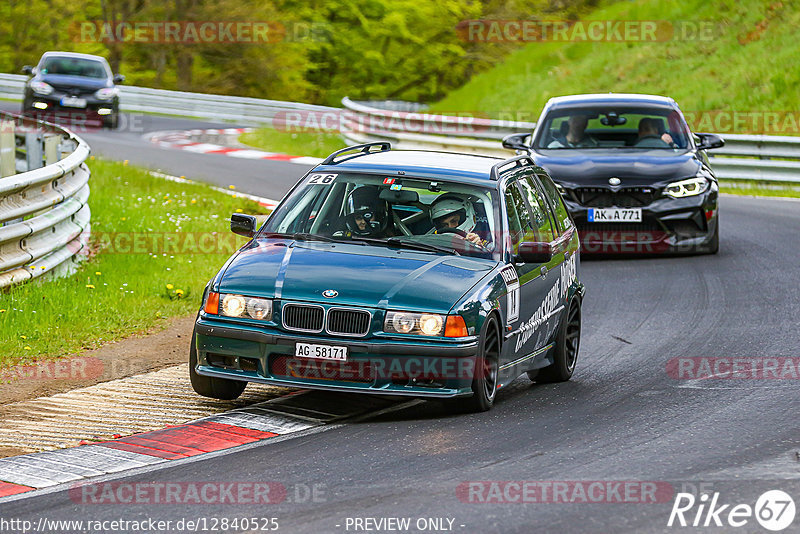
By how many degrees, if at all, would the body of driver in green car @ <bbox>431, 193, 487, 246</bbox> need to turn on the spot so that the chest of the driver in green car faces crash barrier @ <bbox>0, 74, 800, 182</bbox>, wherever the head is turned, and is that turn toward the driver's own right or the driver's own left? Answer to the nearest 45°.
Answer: approximately 135° to the driver's own right

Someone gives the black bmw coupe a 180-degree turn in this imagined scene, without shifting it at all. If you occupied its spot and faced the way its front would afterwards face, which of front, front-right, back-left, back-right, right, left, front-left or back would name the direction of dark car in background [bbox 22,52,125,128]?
front-left

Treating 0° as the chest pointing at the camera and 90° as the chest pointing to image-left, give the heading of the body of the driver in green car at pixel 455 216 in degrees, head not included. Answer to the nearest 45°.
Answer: approximately 45°

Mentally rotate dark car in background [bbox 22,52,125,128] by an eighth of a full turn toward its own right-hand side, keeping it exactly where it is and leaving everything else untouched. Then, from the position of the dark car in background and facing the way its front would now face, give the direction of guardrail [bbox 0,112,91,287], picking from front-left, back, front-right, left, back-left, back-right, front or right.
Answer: front-left

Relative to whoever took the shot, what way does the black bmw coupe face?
facing the viewer

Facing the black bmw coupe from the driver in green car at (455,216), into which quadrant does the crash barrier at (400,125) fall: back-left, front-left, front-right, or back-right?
front-left

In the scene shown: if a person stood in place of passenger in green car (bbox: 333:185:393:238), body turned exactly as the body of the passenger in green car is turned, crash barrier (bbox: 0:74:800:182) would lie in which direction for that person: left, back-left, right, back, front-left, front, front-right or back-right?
back-right

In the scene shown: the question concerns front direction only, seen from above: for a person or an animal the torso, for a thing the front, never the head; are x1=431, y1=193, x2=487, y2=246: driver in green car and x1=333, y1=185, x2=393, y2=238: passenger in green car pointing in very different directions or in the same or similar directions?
same or similar directions

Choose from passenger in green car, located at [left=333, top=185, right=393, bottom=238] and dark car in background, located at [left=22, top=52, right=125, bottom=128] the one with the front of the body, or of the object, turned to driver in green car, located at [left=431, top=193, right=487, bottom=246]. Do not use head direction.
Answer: the dark car in background

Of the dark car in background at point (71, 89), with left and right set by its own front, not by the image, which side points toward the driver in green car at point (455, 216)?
front

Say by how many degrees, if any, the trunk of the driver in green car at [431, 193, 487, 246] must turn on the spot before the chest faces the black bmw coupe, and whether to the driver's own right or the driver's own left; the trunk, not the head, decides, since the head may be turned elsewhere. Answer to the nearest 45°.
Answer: approximately 135° to the driver's own right

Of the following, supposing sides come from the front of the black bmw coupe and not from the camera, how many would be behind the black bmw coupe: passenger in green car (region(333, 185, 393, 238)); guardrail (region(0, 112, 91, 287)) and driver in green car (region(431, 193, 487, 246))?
0

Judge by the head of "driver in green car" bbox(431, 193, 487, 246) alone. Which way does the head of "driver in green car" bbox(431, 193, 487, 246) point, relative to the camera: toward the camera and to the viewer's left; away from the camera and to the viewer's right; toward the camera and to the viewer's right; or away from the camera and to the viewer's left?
toward the camera and to the viewer's left

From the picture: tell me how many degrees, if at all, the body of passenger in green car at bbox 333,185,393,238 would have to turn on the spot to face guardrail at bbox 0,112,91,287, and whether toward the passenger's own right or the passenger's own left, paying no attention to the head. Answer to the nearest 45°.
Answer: approximately 90° to the passenger's own right

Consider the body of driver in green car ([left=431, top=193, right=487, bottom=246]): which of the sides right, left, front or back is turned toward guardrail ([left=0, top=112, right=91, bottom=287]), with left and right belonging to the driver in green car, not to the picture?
right

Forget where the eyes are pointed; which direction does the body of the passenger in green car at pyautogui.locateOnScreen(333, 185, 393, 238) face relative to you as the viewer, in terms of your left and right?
facing the viewer and to the left of the viewer

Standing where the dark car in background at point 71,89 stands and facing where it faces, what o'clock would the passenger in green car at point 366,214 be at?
The passenger in green car is roughly at 12 o'clock from the dark car in background.

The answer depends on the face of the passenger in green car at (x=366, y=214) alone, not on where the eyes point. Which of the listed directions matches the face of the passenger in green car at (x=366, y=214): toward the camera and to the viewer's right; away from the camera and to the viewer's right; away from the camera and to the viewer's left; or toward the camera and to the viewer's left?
toward the camera and to the viewer's left
